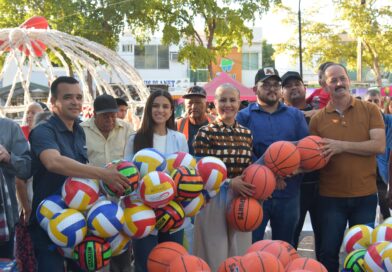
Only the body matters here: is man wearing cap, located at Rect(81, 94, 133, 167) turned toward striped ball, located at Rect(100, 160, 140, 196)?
yes

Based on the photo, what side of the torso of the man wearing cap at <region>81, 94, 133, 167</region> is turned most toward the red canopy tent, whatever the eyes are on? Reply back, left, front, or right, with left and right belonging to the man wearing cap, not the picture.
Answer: back

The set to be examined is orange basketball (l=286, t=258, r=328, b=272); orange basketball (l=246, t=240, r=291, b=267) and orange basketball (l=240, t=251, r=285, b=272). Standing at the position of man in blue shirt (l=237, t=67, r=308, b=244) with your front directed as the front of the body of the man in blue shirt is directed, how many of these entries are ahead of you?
3

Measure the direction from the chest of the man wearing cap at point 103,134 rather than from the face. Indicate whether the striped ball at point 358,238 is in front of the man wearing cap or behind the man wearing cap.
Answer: in front

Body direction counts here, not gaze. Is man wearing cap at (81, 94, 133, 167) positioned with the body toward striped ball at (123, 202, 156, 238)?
yes

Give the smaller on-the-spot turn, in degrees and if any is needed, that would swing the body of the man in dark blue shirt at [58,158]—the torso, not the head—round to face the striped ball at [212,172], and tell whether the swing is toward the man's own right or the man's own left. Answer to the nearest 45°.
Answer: approximately 45° to the man's own left

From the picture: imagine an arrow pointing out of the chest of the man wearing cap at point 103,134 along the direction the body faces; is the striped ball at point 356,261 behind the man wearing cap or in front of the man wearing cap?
in front

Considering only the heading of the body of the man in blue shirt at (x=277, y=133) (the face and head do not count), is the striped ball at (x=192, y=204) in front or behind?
in front

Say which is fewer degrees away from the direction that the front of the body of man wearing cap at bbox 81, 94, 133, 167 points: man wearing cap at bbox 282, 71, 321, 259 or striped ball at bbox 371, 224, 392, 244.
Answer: the striped ball

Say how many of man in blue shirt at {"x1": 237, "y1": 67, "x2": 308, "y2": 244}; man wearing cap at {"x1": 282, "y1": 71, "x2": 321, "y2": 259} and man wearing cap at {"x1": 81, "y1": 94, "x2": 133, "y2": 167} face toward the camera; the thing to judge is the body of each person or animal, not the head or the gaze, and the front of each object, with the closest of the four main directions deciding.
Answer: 3

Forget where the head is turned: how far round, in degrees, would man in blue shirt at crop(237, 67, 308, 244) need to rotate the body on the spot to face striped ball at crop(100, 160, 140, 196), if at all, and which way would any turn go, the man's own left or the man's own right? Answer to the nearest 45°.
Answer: approximately 45° to the man's own right

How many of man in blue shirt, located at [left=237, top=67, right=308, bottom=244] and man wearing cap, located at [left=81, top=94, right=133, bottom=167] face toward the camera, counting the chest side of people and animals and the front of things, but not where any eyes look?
2

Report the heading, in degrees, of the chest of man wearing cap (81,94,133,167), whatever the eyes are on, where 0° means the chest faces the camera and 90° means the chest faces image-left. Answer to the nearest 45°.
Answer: approximately 0°

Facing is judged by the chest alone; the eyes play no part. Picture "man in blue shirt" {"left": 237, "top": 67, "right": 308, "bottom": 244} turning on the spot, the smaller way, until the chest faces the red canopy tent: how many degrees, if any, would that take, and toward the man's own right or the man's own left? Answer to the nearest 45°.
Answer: approximately 180°
